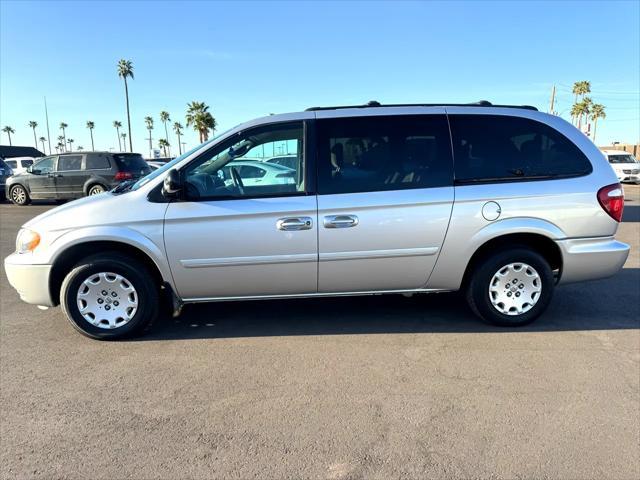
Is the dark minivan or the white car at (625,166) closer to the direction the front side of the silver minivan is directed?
the dark minivan

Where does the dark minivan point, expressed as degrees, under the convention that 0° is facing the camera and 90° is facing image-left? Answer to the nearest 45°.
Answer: approximately 135°

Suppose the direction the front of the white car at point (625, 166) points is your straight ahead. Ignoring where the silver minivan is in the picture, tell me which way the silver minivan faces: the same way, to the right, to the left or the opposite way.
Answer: to the right

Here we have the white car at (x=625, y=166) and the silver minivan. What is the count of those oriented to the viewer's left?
1

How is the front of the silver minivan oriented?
to the viewer's left

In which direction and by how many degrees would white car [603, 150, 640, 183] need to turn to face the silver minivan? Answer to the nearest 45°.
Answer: approximately 45° to its right

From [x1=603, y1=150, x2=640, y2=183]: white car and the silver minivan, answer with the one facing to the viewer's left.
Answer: the silver minivan

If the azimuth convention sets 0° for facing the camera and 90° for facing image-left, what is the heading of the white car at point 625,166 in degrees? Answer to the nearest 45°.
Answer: approximately 315°

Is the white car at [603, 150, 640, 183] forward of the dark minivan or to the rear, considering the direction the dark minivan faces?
to the rear

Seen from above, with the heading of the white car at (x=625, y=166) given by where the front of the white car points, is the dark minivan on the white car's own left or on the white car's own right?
on the white car's own right

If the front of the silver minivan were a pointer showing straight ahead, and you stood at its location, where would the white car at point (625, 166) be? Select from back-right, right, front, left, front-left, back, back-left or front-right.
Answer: back-right

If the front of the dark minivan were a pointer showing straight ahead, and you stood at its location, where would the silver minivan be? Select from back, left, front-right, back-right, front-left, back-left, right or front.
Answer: back-left
